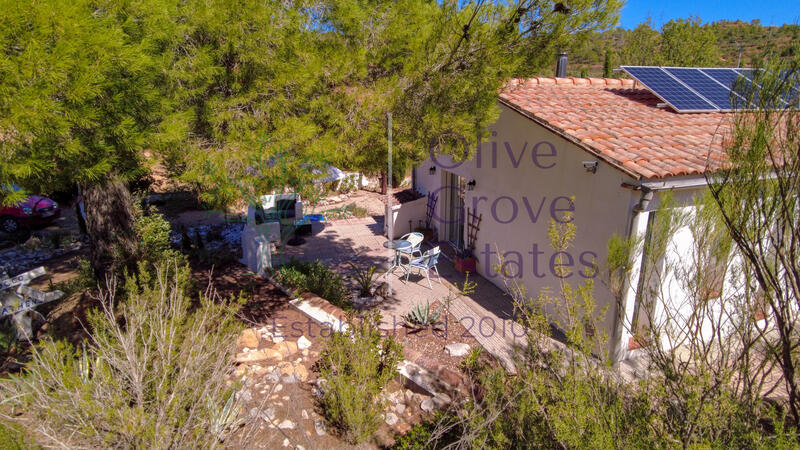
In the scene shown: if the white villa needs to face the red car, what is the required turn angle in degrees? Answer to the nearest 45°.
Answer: approximately 45° to its right

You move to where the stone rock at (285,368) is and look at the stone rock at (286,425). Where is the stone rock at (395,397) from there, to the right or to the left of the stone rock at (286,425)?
left

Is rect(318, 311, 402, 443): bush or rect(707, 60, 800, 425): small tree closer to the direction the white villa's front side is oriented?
the bush

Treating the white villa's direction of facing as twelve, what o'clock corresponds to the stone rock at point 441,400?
The stone rock is roughly at 11 o'clock from the white villa.

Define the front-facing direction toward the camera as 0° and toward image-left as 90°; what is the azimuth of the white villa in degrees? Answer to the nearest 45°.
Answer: approximately 45°

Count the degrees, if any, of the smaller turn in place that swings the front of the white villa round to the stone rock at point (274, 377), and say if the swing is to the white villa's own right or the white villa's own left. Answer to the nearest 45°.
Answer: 0° — it already faces it

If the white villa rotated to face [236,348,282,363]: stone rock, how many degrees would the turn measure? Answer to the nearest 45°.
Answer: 0° — it already faces it

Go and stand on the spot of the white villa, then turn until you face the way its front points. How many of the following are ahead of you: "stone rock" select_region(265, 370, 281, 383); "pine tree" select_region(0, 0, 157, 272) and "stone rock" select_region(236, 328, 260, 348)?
3

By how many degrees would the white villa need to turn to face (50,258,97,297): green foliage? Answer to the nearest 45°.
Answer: approximately 45° to its right

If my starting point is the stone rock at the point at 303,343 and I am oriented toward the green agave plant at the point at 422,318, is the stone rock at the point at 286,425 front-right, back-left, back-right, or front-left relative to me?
back-right

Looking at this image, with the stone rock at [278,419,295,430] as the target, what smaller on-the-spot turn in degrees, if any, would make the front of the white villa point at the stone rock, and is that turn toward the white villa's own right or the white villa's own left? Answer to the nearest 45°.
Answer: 0° — it already faces it
